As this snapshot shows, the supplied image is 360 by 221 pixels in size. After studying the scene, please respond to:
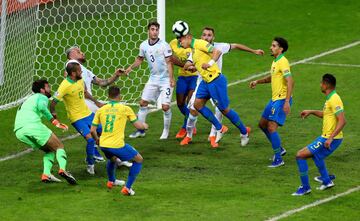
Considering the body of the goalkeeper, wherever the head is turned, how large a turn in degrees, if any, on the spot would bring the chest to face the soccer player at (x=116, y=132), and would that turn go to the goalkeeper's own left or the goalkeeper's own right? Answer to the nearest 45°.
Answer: approximately 45° to the goalkeeper's own right

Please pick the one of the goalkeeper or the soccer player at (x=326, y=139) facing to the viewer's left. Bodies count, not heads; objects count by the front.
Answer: the soccer player

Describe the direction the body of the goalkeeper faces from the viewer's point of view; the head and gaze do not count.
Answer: to the viewer's right

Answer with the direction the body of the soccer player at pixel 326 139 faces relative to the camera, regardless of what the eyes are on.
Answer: to the viewer's left

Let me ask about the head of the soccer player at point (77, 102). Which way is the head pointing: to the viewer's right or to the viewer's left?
to the viewer's right

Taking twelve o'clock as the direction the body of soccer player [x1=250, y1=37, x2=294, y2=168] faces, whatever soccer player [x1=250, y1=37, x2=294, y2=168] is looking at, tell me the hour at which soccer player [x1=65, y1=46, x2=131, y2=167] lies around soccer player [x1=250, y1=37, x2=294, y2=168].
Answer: soccer player [x1=65, y1=46, x2=131, y2=167] is roughly at 12 o'clock from soccer player [x1=250, y1=37, x2=294, y2=168].

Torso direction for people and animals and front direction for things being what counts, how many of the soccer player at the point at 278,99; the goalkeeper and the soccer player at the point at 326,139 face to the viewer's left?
2

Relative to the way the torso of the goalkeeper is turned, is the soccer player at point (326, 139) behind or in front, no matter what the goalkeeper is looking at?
in front

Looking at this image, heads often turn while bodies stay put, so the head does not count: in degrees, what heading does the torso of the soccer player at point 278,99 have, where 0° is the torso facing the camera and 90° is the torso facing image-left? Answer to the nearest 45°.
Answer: approximately 90°

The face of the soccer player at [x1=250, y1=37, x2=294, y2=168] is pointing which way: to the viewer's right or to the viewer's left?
to the viewer's left

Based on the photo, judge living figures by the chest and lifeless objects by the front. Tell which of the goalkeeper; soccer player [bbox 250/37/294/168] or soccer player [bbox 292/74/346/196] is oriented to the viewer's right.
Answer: the goalkeeper

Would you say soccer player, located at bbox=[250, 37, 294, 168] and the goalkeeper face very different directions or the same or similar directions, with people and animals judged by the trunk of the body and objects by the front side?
very different directions
